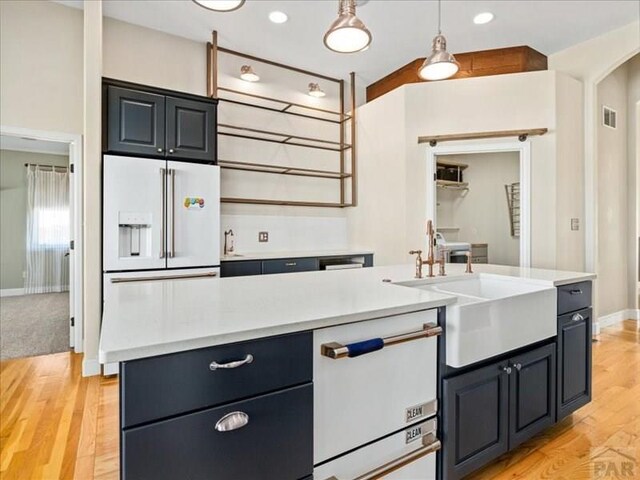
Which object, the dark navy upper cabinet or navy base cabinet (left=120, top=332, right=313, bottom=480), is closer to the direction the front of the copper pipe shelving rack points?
the navy base cabinet

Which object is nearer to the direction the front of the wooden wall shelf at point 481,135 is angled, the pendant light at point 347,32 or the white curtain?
the pendant light

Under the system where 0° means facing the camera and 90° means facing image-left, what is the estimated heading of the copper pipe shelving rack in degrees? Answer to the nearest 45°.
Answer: approximately 315°

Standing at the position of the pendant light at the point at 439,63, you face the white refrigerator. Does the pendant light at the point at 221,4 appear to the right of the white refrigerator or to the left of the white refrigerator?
left

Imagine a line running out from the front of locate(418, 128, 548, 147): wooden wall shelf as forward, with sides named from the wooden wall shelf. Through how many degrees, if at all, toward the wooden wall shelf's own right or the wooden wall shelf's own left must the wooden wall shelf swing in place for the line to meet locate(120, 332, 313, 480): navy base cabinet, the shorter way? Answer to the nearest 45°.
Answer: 0° — it already faces it

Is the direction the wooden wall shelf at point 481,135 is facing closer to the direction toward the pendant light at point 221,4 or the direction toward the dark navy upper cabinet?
the pendant light

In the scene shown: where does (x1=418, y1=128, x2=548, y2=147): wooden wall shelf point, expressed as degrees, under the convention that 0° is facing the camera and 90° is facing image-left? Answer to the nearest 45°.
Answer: approximately 0°

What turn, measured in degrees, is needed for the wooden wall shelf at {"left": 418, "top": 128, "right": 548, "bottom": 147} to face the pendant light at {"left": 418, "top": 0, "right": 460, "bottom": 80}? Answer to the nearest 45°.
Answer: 0° — it already faces it

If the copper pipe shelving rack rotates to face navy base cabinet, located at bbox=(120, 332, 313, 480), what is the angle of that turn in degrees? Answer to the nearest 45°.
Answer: approximately 45° to its right

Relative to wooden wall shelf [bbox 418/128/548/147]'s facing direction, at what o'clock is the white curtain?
The white curtain is roughly at 3 o'clock from the wooden wall shelf.

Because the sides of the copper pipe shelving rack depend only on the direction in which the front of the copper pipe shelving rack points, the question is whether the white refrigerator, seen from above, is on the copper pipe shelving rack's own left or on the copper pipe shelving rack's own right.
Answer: on the copper pipe shelving rack's own right
